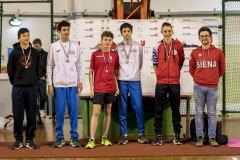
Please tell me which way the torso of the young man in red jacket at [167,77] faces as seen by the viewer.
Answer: toward the camera

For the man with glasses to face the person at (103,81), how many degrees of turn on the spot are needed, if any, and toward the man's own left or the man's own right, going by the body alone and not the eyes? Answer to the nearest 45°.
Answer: approximately 90° to the man's own right

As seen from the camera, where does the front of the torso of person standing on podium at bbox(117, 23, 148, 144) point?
toward the camera

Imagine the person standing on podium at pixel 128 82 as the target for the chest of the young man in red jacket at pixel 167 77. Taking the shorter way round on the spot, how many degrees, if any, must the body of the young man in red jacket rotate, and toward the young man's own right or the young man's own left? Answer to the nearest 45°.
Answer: approximately 90° to the young man's own right

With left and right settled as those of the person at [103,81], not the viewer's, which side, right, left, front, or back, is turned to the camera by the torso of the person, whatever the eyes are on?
front

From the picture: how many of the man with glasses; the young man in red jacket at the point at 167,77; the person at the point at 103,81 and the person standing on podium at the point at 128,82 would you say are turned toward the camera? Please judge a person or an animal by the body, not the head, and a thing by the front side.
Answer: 4

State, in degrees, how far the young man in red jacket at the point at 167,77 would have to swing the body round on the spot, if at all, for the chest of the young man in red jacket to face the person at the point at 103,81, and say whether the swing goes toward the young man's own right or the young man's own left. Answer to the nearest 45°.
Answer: approximately 90° to the young man's own right

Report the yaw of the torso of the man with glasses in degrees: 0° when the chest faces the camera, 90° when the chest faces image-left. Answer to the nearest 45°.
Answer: approximately 0°

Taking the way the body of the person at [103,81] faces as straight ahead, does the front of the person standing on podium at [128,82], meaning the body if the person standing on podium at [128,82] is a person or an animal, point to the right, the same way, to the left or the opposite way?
the same way

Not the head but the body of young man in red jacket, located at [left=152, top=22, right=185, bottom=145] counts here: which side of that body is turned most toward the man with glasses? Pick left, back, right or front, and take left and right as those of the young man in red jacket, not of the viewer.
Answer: left

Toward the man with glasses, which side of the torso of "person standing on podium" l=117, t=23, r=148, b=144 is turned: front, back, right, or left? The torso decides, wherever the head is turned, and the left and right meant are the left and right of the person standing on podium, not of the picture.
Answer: left

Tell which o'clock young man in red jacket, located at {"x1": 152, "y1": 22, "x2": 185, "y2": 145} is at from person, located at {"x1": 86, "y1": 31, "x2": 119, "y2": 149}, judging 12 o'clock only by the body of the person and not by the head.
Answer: The young man in red jacket is roughly at 9 o'clock from the person.

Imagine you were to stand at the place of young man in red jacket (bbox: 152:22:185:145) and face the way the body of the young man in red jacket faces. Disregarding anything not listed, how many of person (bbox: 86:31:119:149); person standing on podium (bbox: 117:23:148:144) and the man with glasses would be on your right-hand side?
2

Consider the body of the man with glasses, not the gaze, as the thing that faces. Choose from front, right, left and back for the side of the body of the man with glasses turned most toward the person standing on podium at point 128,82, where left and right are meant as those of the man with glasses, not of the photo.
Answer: right

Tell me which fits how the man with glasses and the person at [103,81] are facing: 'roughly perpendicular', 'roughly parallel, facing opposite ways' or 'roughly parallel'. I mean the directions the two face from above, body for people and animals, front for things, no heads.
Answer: roughly parallel
